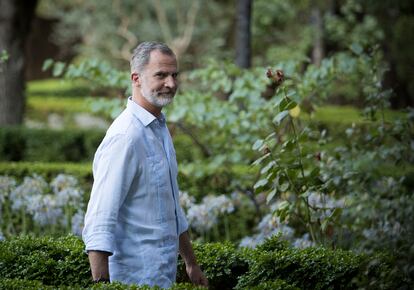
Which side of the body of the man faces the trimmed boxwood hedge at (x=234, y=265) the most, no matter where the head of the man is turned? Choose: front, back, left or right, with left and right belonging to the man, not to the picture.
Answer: left

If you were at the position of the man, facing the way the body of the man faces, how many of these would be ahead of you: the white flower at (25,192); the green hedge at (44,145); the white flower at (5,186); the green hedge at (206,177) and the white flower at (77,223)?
0

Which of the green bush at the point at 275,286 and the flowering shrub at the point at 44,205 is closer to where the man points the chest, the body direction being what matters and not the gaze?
the green bush

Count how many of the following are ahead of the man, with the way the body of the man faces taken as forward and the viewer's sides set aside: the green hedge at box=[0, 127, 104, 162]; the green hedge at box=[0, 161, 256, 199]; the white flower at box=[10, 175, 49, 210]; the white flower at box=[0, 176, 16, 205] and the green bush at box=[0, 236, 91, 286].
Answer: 0

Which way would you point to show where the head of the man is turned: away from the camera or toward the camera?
toward the camera

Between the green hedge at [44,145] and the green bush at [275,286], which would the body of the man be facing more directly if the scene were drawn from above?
the green bush

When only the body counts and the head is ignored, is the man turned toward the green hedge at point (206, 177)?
no

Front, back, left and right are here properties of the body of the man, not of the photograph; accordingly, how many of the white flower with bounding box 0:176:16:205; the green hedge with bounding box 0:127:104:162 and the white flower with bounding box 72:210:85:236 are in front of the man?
0

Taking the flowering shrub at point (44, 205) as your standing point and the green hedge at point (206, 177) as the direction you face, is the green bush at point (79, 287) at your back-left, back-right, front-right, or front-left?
back-right

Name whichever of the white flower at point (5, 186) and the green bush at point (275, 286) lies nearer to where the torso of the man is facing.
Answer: the green bush

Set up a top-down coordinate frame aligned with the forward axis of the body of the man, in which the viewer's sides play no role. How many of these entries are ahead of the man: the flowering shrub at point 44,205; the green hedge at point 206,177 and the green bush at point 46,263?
0

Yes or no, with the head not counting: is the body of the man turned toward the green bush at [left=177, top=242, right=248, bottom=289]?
no

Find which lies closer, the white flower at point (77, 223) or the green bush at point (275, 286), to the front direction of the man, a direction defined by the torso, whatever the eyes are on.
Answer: the green bush
